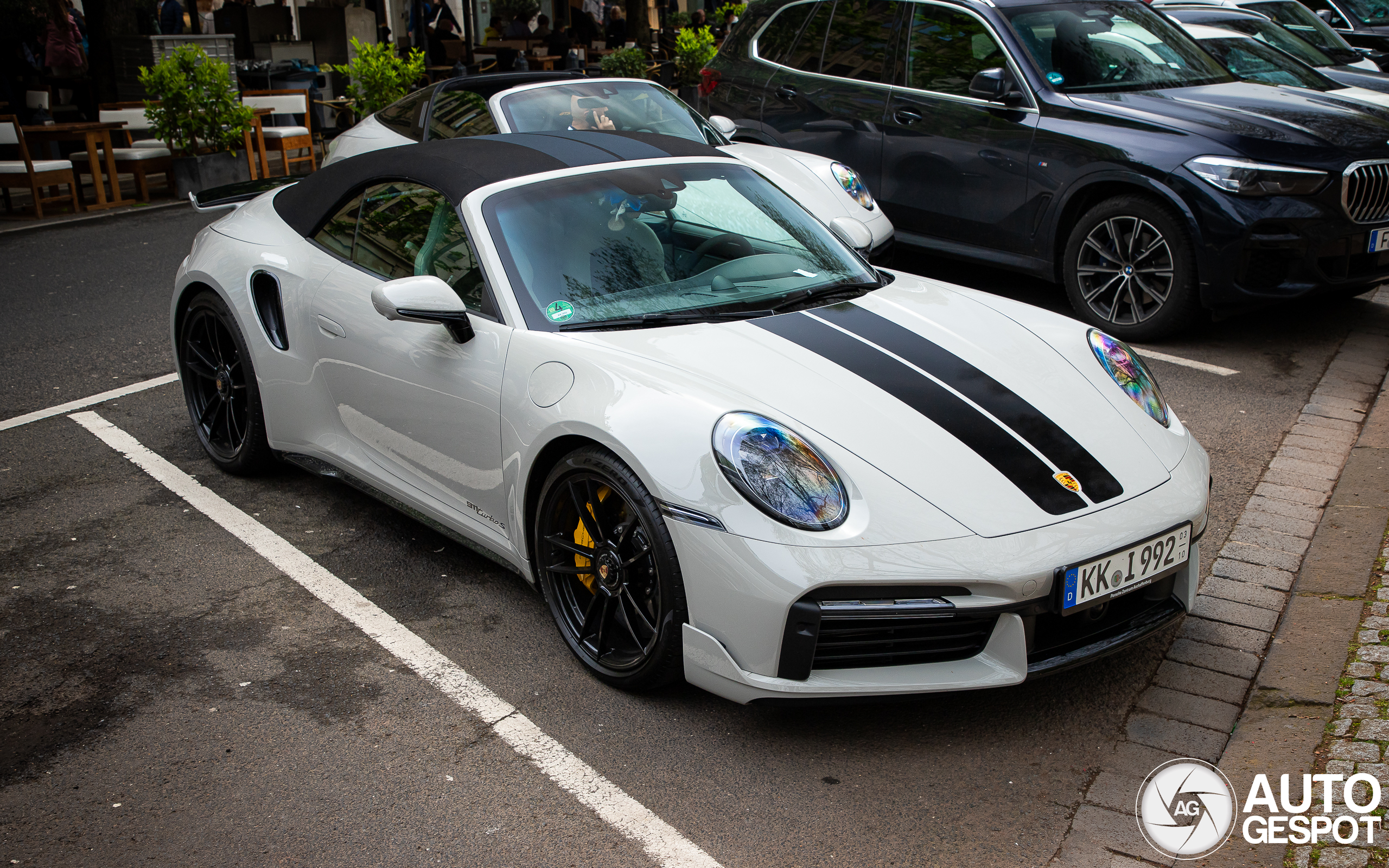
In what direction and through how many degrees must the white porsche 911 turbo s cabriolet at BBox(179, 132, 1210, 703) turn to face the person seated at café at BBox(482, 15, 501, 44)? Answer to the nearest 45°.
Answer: approximately 135° to its left

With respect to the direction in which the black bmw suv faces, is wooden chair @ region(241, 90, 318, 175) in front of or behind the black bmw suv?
behind

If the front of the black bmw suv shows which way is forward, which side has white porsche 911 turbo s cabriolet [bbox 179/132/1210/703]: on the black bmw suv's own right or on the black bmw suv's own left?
on the black bmw suv's own right

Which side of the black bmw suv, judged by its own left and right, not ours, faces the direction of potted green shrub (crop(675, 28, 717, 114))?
back

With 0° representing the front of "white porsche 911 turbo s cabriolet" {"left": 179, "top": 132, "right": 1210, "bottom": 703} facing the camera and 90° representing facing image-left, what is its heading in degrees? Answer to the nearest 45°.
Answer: approximately 315°

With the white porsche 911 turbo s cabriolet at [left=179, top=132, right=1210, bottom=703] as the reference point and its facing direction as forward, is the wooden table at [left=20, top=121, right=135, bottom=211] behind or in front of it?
behind

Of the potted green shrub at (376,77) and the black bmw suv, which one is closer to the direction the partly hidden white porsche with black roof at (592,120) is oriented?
the black bmw suv

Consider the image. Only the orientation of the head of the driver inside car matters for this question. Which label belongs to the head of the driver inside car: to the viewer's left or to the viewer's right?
to the viewer's right

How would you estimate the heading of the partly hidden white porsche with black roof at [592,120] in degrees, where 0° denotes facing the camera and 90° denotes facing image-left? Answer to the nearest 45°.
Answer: approximately 315°

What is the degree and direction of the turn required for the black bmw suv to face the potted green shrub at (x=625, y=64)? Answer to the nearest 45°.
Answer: approximately 180°
